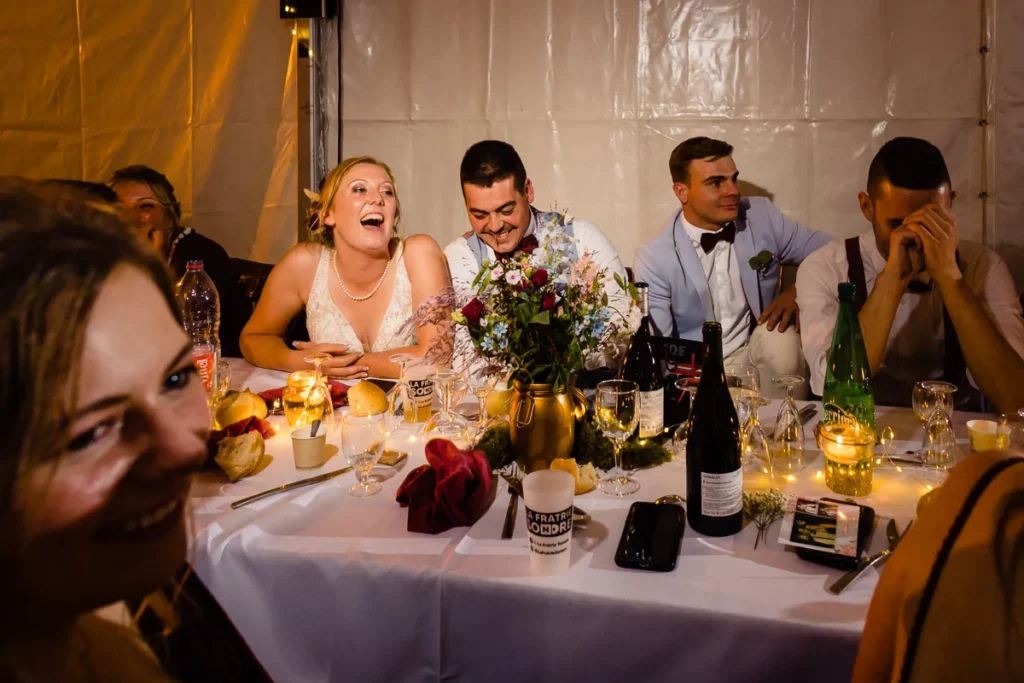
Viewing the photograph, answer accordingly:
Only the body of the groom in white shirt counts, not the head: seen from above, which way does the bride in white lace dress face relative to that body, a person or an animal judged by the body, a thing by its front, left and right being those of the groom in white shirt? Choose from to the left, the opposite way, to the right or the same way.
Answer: the same way

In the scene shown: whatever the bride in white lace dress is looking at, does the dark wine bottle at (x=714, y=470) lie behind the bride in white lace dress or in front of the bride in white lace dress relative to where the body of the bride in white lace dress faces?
in front

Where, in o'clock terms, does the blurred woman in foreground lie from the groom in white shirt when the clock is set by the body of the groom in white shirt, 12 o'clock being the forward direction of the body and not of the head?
The blurred woman in foreground is roughly at 12 o'clock from the groom in white shirt.

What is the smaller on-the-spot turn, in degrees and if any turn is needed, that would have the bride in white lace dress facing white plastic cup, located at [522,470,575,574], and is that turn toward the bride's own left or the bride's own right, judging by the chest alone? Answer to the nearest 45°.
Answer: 0° — they already face it

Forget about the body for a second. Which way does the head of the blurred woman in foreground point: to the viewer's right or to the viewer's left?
to the viewer's right

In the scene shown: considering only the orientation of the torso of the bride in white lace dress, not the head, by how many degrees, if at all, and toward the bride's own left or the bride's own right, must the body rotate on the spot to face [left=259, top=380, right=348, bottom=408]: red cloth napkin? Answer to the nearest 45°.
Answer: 0° — they already face it

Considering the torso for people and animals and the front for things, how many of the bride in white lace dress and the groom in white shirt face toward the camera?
2

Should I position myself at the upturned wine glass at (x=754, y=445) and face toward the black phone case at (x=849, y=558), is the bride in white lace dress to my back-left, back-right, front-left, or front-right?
back-right

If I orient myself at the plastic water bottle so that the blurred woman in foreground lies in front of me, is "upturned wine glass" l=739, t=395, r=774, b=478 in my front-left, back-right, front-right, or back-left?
front-left

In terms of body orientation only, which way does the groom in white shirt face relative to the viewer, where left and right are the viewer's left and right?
facing the viewer

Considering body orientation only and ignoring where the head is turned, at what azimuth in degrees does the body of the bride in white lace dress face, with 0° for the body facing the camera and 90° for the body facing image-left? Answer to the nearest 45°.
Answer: approximately 0°

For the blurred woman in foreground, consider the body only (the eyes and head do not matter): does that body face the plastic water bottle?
no

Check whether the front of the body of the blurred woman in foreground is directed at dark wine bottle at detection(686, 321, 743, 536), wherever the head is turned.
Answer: no

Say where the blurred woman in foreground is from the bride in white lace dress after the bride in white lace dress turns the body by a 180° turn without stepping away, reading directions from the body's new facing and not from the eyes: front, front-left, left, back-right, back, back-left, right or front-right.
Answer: back

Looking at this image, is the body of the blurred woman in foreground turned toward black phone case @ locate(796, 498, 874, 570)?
no

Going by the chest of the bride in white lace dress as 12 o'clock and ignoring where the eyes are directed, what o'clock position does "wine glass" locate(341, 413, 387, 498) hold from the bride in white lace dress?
The wine glass is roughly at 12 o'clock from the bride in white lace dress.
